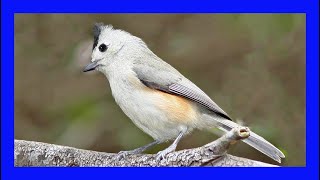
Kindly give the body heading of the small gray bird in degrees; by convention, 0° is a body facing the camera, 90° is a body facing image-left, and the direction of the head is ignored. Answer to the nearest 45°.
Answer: approximately 90°
